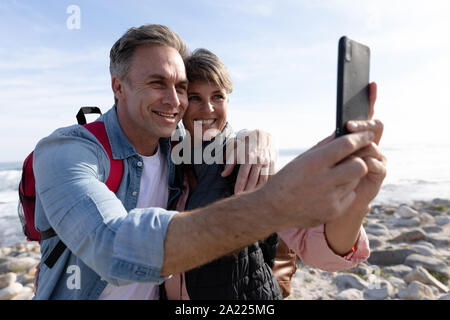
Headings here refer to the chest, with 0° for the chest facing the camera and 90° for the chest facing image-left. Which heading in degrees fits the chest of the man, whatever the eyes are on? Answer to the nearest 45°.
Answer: approximately 315°

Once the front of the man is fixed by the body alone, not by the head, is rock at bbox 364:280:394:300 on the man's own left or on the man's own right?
on the man's own left

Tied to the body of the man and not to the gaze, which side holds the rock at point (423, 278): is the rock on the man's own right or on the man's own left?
on the man's own left

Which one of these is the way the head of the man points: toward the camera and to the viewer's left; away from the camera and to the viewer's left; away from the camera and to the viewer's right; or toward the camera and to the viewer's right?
toward the camera and to the viewer's right

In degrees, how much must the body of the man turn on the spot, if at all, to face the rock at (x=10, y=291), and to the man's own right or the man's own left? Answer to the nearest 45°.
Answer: approximately 180°

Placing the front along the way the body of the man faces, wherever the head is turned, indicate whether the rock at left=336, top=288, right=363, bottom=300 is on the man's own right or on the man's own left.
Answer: on the man's own left

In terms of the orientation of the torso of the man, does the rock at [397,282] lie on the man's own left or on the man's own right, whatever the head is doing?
on the man's own left

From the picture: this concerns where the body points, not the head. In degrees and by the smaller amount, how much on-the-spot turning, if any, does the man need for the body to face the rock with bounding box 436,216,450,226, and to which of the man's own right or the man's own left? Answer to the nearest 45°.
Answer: approximately 90° to the man's own left

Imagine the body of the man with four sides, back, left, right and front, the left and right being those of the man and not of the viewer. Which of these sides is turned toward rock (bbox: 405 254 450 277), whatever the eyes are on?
left
